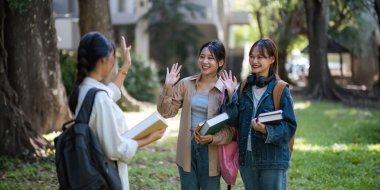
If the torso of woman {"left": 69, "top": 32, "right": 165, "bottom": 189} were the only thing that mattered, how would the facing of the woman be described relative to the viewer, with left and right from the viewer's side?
facing away from the viewer and to the right of the viewer

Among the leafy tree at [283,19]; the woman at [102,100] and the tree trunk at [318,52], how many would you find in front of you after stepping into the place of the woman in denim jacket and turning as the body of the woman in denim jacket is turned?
1

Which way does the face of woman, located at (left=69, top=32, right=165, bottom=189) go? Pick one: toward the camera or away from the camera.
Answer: away from the camera

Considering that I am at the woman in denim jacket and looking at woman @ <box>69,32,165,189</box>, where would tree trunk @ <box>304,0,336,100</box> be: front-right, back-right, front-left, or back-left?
back-right

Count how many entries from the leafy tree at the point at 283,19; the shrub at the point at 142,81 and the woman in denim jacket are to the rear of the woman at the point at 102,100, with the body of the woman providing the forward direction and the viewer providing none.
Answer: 0

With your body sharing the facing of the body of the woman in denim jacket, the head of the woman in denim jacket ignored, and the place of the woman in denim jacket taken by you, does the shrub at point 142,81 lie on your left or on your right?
on your right

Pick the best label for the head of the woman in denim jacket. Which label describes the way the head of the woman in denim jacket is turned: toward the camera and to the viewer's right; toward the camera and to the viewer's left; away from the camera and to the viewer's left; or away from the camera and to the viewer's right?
toward the camera and to the viewer's left

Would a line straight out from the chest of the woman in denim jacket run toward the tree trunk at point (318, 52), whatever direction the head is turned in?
no

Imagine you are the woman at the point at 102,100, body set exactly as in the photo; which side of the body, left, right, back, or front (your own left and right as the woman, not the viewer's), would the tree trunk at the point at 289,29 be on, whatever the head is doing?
front

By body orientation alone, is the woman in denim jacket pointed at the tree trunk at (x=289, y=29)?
no

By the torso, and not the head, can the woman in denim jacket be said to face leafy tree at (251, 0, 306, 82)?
no

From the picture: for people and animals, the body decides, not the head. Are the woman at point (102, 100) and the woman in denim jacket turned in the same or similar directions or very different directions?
very different directions

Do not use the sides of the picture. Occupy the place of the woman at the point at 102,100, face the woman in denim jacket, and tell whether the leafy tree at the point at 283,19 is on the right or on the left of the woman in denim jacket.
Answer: left

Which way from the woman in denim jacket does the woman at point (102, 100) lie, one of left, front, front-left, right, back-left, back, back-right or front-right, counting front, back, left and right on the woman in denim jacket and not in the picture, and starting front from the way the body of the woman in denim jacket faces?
front

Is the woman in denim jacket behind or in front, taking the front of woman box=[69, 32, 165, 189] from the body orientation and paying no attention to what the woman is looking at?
in front

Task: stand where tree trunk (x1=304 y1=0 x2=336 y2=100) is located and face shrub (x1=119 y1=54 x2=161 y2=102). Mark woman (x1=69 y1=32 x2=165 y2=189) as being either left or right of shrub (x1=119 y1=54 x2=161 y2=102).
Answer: left

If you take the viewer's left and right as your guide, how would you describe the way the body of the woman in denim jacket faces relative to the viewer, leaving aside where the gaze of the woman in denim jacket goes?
facing the viewer and to the left of the viewer

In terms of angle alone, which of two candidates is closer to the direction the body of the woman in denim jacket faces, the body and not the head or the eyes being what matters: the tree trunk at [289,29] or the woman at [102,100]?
the woman
